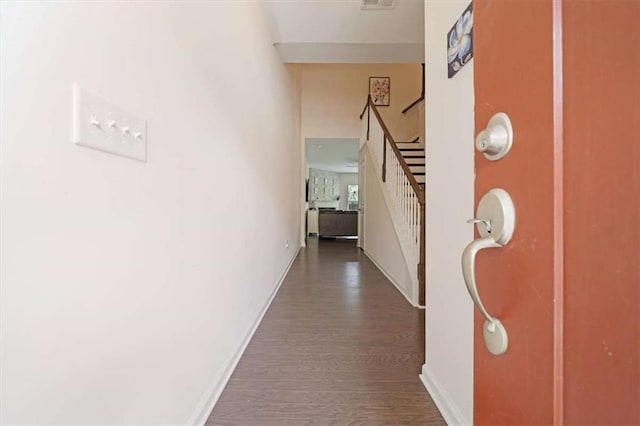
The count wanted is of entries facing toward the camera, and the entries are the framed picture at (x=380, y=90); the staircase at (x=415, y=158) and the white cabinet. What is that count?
3

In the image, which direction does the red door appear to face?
toward the camera

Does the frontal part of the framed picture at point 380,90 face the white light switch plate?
yes

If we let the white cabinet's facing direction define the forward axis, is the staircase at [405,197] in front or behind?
in front

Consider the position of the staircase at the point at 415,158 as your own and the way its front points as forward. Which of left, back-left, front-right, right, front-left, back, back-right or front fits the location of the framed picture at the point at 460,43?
front

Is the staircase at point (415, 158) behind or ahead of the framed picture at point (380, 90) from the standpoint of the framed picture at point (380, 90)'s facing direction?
ahead

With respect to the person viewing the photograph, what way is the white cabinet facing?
facing the viewer

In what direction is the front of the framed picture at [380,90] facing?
toward the camera
